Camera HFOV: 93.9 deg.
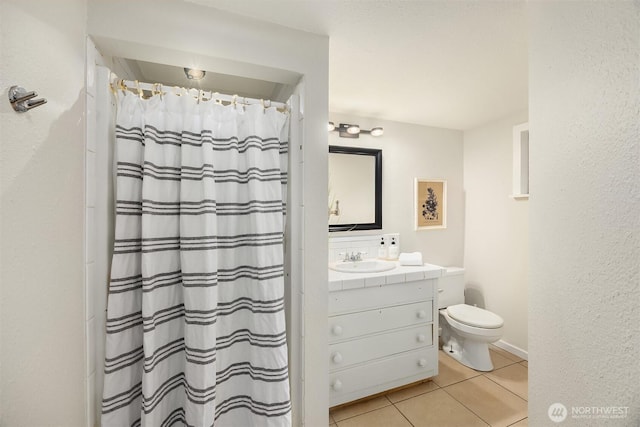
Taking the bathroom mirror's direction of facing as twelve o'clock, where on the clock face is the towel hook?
The towel hook is roughly at 2 o'clock from the bathroom mirror.

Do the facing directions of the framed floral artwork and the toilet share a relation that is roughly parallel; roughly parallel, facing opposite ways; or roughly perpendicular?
roughly parallel

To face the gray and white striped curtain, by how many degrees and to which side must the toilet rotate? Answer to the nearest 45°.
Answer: approximately 90° to its right

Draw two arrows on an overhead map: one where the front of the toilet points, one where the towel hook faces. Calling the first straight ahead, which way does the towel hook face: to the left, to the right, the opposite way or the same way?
to the left

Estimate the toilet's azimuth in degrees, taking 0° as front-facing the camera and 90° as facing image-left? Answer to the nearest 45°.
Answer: approximately 315°

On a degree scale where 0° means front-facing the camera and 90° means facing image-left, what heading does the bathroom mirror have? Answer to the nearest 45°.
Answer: approximately 315°

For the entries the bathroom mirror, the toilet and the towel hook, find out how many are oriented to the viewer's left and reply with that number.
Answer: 0

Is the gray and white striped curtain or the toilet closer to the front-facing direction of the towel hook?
the toilet

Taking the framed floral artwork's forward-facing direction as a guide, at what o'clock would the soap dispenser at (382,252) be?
The soap dispenser is roughly at 3 o'clock from the framed floral artwork.

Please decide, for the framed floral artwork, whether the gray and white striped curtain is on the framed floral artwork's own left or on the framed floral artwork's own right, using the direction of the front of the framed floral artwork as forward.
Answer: on the framed floral artwork's own right

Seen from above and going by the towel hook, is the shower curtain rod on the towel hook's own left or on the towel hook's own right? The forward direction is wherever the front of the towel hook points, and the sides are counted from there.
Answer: on the towel hook's own left

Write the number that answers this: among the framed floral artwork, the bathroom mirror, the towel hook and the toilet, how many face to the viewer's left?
0
